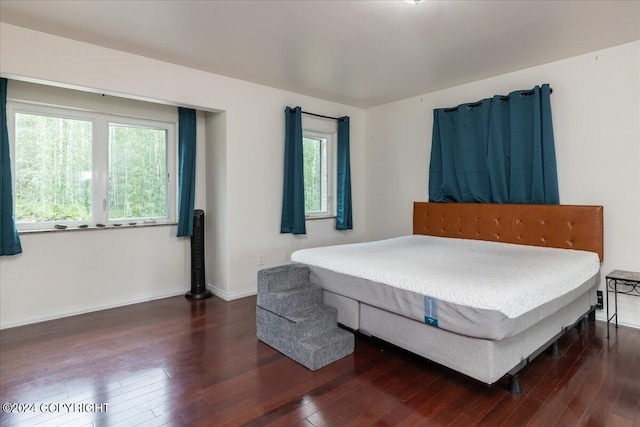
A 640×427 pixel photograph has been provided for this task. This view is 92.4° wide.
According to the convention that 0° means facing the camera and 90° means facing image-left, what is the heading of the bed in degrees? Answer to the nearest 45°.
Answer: approximately 45°

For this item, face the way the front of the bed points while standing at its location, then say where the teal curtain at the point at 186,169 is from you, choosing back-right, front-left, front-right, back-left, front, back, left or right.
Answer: front-right

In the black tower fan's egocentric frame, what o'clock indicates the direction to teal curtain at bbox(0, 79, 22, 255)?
The teal curtain is roughly at 2 o'clock from the black tower fan.

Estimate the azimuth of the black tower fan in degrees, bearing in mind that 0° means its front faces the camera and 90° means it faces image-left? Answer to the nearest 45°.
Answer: approximately 315°

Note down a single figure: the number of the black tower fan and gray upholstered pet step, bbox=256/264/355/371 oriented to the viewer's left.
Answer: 0

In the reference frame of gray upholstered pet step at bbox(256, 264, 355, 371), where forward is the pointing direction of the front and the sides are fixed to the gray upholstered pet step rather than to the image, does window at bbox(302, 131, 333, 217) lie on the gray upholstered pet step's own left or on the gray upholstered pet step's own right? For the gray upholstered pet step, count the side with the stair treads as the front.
on the gray upholstered pet step's own left

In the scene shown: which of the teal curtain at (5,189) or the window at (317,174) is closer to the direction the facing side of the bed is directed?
the teal curtain

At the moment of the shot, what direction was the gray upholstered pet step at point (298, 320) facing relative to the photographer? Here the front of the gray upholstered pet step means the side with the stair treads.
facing the viewer and to the right of the viewer

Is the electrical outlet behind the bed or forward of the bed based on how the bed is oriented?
behind
